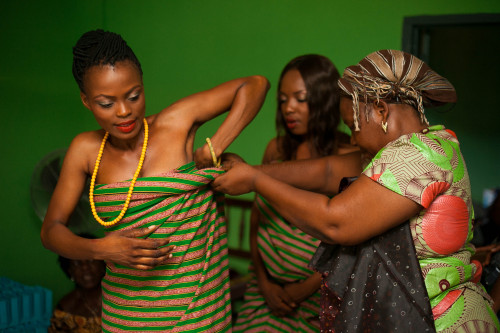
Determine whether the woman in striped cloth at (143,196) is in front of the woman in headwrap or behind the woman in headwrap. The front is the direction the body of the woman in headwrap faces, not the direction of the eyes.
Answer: in front

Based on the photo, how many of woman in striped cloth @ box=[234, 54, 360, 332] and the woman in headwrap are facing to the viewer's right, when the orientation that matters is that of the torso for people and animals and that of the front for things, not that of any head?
0

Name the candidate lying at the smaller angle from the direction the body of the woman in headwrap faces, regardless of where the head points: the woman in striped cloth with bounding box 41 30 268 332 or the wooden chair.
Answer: the woman in striped cloth

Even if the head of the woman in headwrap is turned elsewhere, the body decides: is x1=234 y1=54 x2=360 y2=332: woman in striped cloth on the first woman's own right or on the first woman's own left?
on the first woman's own right

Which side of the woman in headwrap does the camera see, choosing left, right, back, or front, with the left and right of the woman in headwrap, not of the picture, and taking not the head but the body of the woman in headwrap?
left

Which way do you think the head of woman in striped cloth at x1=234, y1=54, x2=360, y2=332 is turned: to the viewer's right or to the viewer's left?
to the viewer's left

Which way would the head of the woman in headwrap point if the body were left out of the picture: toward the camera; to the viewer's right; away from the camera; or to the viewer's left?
to the viewer's left

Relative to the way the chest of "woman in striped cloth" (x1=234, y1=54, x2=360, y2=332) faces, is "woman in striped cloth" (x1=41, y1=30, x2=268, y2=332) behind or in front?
in front

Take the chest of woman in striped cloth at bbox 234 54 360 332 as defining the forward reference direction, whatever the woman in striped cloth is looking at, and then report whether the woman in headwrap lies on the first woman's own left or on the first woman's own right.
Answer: on the first woman's own left

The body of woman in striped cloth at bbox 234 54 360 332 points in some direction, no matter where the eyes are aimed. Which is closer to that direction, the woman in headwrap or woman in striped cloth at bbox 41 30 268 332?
the woman in striped cloth

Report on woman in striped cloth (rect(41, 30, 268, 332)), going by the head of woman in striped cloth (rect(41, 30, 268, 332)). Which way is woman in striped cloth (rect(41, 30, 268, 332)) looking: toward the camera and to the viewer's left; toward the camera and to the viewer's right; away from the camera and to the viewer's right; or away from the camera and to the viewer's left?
toward the camera and to the viewer's right

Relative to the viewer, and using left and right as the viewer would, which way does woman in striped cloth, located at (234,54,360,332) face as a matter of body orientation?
facing the viewer and to the left of the viewer
